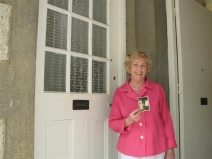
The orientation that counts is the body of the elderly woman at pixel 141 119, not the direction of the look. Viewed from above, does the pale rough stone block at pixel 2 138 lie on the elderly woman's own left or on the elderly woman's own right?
on the elderly woman's own right

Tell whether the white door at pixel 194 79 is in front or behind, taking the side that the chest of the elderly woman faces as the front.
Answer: behind

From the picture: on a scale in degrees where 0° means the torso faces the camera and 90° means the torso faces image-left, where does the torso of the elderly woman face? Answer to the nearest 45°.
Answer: approximately 0°
